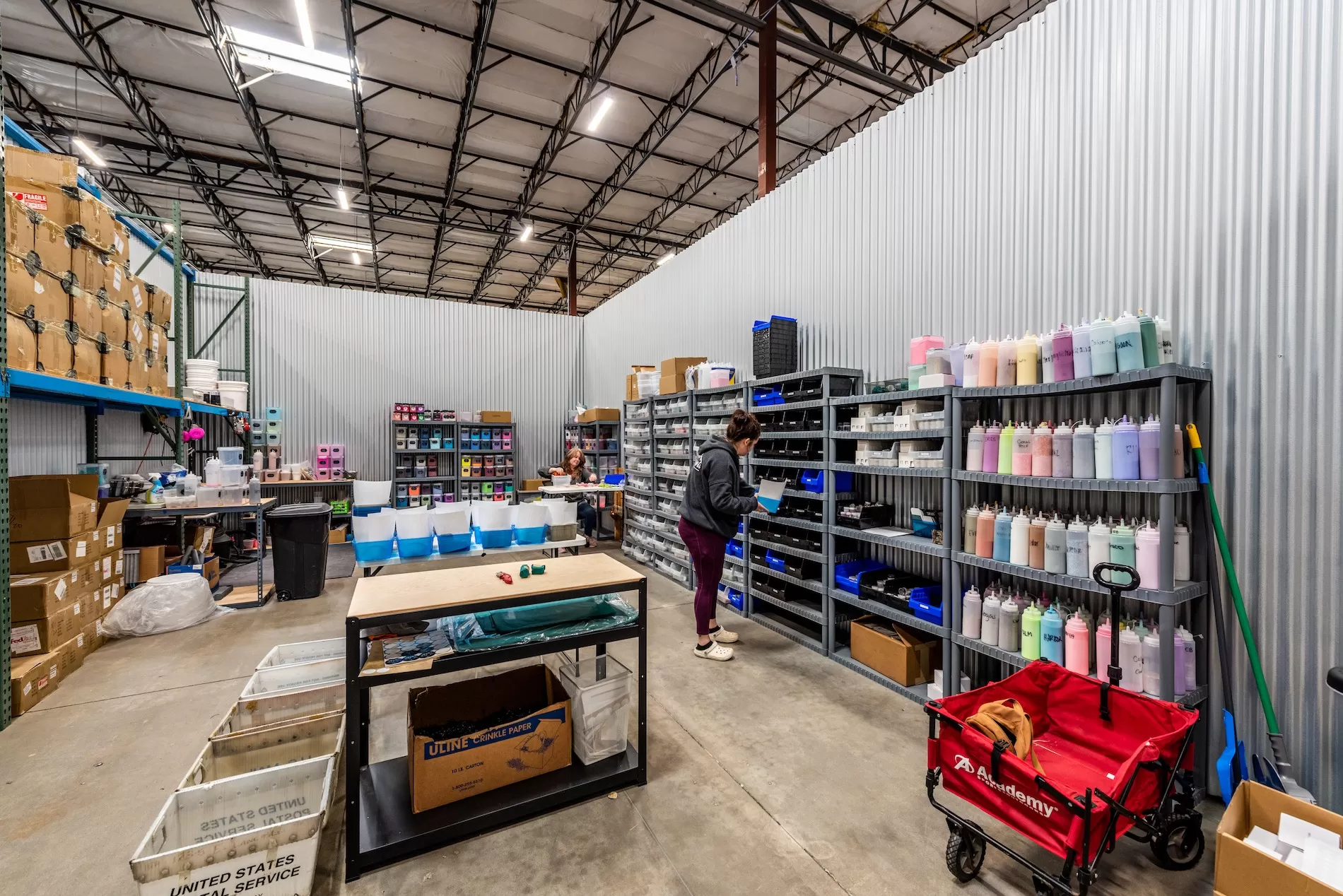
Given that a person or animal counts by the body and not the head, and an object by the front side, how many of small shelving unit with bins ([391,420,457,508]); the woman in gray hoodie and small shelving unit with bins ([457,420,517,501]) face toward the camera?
2

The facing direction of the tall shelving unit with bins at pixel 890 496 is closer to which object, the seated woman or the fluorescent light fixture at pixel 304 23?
the fluorescent light fixture

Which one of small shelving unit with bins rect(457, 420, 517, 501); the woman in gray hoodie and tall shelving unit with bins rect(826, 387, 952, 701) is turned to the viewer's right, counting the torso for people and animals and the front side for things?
the woman in gray hoodie

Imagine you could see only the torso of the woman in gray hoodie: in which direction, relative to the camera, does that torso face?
to the viewer's right

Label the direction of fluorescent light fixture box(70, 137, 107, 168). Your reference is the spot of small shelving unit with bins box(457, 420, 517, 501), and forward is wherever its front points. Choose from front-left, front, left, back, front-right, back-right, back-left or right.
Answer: right

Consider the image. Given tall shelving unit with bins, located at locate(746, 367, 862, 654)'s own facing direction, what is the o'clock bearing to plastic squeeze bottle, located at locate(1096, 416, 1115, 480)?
The plastic squeeze bottle is roughly at 9 o'clock from the tall shelving unit with bins.

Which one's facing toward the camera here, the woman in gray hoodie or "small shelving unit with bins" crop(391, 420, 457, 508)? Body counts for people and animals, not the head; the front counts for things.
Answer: the small shelving unit with bins

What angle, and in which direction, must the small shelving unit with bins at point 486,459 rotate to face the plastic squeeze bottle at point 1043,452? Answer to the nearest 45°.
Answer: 0° — it already faces it

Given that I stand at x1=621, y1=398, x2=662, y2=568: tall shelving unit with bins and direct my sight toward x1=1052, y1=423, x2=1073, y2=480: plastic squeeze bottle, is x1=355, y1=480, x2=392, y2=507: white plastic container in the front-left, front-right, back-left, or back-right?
back-right

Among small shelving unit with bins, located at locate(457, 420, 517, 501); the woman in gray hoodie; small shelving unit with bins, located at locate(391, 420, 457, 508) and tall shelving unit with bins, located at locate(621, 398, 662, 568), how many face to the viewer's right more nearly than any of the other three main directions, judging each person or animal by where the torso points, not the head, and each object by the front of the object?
1

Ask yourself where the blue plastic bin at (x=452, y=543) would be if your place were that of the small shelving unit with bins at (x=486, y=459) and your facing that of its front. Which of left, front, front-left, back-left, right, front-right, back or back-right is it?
front

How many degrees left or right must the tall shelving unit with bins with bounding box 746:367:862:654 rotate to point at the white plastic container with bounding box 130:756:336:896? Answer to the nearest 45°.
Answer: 0° — it already faces it

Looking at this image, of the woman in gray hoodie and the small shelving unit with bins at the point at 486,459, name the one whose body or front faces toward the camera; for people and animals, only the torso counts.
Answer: the small shelving unit with bins

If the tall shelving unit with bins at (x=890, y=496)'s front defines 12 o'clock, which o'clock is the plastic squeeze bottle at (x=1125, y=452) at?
The plastic squeeze bottle is roughly at 9 o'clock from the tall shelving unit with bins.

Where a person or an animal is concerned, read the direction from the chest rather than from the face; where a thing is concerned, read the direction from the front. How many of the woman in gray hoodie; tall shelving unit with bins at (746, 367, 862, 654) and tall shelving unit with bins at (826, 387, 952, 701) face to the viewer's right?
1

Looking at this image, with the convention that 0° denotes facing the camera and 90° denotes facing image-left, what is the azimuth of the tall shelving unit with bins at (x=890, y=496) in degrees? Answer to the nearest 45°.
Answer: approximately 45°

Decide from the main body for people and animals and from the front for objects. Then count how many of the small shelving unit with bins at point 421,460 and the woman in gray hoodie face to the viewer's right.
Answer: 1

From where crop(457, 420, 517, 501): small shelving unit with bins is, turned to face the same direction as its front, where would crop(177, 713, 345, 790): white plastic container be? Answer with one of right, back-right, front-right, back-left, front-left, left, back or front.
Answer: front

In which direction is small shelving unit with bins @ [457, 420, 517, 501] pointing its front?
toward the camera

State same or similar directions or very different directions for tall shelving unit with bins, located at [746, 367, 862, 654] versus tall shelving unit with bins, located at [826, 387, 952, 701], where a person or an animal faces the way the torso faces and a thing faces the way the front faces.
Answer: same or similar directions

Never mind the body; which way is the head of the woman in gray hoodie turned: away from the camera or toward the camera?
away from the camera
